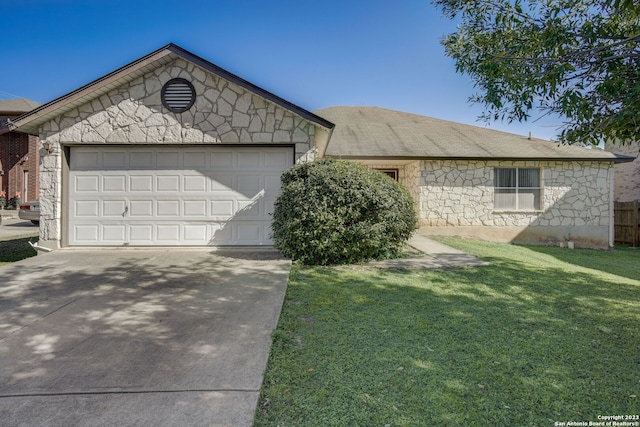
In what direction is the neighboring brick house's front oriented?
toward the camera

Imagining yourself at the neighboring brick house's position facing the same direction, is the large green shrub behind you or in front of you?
in front
